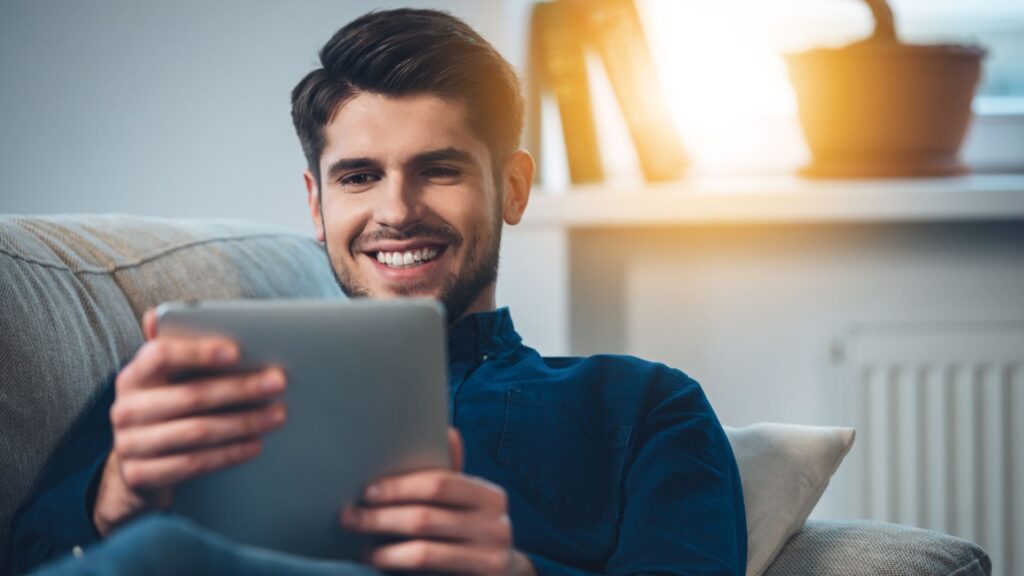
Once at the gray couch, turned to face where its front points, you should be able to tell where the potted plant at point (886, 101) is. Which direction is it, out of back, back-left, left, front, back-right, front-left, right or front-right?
left

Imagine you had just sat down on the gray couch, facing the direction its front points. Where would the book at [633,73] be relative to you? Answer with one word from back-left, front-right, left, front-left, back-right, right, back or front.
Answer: left

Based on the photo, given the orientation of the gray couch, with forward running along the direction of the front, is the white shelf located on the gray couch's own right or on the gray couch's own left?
on the gray couch's own left

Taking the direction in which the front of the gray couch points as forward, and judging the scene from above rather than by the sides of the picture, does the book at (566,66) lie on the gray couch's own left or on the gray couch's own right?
on the gray couch's own left

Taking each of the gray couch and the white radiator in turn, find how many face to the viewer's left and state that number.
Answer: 0

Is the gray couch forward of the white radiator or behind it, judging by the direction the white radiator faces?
forward

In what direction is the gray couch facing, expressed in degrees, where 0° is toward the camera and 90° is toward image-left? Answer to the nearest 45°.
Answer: approximately 315°

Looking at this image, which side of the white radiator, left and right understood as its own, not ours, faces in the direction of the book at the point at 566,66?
right

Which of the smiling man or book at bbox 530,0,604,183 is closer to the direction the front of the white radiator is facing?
the smiling man

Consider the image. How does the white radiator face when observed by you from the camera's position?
facing the viewer
